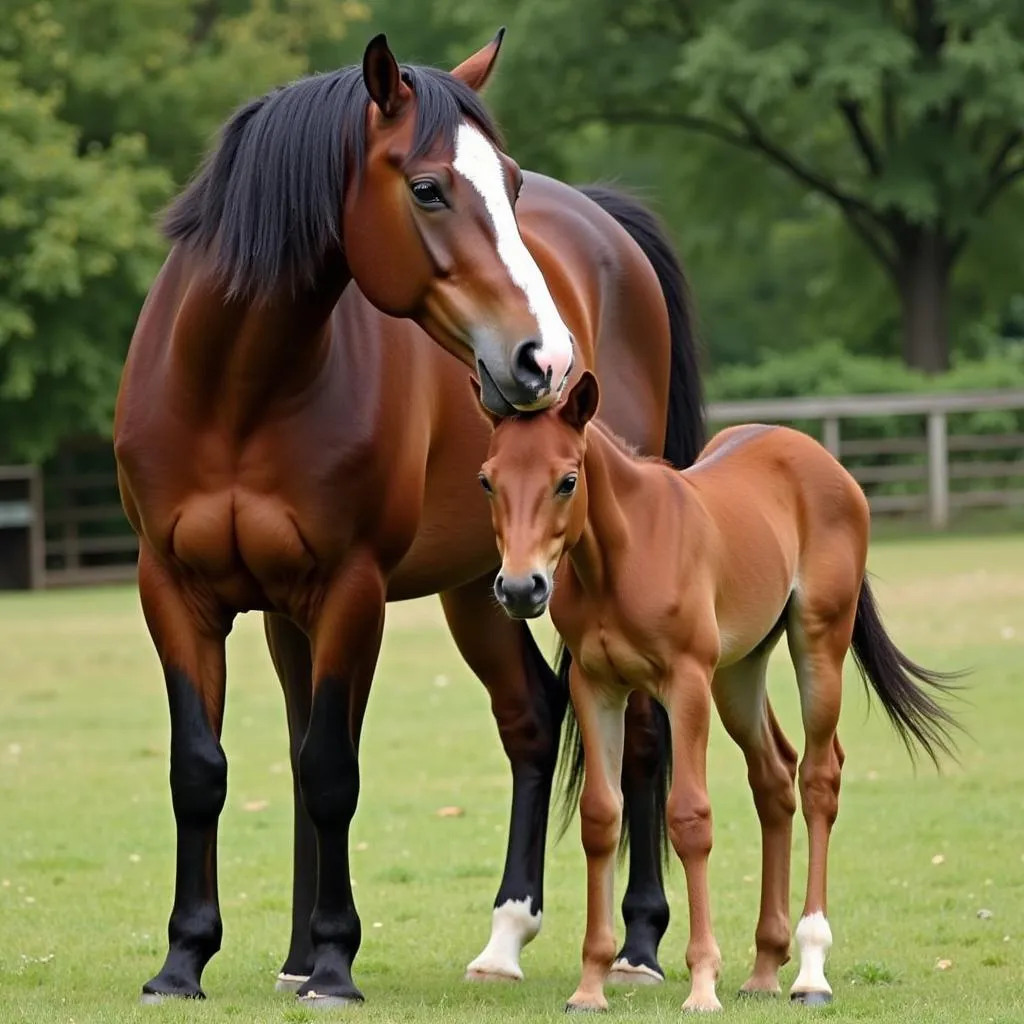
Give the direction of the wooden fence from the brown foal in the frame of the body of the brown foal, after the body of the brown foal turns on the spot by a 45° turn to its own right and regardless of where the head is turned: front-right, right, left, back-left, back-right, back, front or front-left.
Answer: right

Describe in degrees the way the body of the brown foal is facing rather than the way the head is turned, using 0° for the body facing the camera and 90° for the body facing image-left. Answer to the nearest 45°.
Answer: approximately 45°

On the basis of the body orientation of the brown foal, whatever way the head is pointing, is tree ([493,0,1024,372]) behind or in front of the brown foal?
behind

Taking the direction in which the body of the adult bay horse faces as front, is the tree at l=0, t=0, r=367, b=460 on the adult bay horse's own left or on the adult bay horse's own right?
on the adult bay horse's own right

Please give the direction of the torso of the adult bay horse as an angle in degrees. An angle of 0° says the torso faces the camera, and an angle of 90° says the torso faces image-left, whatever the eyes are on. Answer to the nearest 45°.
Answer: approximately 45°

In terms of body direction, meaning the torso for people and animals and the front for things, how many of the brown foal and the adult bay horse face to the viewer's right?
0

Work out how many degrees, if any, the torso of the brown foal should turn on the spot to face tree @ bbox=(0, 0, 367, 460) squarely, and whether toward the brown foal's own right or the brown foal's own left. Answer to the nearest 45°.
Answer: approximately 135° to the brown foal's own right

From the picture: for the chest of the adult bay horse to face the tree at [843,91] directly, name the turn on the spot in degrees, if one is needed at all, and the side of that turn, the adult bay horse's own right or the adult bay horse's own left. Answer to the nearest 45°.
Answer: approximately 135° to the adult bay horse's own right
